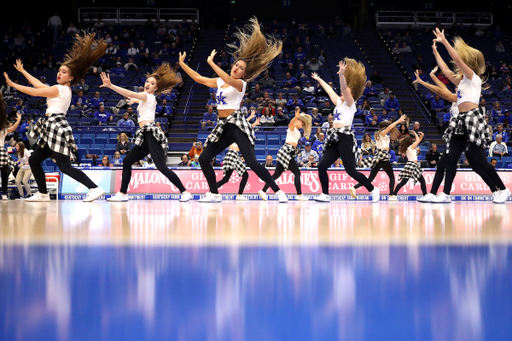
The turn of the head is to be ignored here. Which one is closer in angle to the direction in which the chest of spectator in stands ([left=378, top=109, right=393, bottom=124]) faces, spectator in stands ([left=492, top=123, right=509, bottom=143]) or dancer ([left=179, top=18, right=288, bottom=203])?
the dancer

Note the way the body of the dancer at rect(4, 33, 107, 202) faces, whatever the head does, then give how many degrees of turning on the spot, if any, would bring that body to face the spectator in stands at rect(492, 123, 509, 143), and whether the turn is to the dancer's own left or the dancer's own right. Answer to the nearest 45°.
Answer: approximately 180°

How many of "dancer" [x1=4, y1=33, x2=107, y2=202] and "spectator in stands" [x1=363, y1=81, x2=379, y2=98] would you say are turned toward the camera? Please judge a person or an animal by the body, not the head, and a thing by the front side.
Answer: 1

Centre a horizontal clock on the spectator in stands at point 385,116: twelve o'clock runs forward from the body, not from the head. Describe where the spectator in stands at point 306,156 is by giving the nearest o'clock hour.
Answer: the spectator in stands at point 306,156 is roughly at 1 o'clock from the spectator in stands at point 385,116.

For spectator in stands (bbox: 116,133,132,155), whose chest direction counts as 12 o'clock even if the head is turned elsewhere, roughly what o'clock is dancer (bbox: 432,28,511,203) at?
The dancer is roughly at 11 o'clock from the spectator in stands.

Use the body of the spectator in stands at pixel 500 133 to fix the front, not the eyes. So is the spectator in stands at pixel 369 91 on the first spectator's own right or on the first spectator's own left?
on the first spectator's own right

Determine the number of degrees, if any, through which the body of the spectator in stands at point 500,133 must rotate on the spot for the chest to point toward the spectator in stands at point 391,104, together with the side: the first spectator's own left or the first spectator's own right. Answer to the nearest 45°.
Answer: approximately 90° to the first spectator's own right

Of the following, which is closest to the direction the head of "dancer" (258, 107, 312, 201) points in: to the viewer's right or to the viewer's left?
to the viewer's left

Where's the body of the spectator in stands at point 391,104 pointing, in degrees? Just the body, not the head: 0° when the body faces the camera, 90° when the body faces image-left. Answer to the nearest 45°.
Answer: approximately 0°

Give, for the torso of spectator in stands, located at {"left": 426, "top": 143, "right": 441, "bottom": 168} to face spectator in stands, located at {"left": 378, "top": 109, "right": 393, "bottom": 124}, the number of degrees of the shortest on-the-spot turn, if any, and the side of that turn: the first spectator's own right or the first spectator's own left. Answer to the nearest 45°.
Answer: approximately 135° to the first spectator's own right
